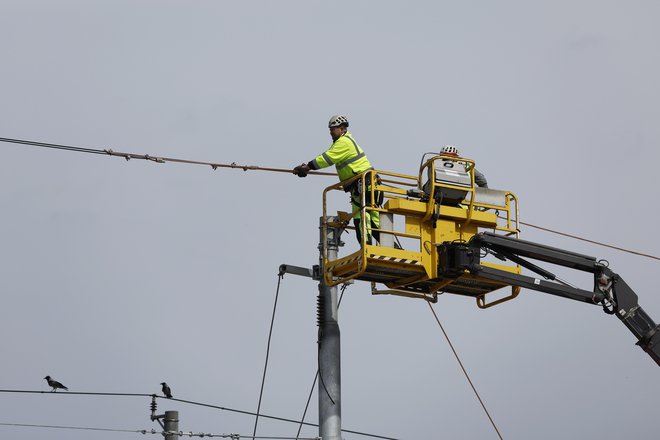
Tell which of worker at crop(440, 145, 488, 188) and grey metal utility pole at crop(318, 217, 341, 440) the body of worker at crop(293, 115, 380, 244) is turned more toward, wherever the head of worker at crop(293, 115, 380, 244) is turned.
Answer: the grey metal utility pole

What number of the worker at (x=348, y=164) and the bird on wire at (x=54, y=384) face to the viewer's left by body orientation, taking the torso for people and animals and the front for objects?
2

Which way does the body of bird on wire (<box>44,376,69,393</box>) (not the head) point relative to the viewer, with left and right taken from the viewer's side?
facing to the left of the viewer

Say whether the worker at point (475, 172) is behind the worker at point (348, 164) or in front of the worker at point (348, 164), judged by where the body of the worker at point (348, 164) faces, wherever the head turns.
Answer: behind

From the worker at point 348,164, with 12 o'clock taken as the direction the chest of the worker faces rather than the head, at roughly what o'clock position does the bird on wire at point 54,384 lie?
The bird on wire is roughly at 1 o'clock from the worker.

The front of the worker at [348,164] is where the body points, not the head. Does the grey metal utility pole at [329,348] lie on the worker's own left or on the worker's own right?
on the worker's own right

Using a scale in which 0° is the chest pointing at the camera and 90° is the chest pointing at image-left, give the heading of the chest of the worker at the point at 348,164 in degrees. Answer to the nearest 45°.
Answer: approximately 90°
